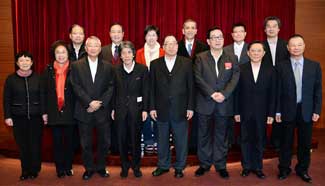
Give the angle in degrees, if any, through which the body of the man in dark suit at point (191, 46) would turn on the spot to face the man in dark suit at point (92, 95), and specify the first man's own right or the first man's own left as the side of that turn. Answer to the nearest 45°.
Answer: approximately 45° to the first man's own right

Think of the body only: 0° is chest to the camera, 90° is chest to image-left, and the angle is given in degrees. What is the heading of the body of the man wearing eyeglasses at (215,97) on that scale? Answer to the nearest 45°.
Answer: approximately 0°

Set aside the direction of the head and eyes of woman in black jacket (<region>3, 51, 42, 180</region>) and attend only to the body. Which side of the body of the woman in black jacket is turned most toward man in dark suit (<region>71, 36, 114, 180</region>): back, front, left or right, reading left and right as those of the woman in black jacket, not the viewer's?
left

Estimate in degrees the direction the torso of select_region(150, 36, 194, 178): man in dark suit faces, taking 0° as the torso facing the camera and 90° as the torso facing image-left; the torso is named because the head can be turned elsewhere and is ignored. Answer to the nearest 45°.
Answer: approximately 0°

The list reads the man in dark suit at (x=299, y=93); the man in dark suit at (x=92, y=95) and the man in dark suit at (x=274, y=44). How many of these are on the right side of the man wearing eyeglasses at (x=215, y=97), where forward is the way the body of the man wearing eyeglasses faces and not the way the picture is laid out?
1

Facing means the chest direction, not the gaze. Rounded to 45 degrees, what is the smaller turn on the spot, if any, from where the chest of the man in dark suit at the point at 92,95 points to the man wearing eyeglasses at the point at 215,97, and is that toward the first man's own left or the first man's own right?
approximately 90° to the first man's own left

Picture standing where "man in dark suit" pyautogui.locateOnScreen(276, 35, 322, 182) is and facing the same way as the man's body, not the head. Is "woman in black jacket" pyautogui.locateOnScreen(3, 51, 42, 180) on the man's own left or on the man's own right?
on the man's own right
